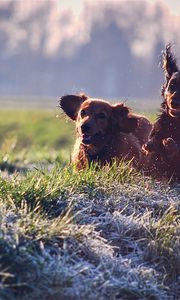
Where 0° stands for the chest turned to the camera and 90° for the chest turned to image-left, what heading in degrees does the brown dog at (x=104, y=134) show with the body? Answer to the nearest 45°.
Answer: approximately 45°

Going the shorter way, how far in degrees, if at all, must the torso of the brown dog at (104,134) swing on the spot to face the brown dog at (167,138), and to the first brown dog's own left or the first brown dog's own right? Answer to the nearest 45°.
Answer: approximately 90° to the first brown dog's own left
